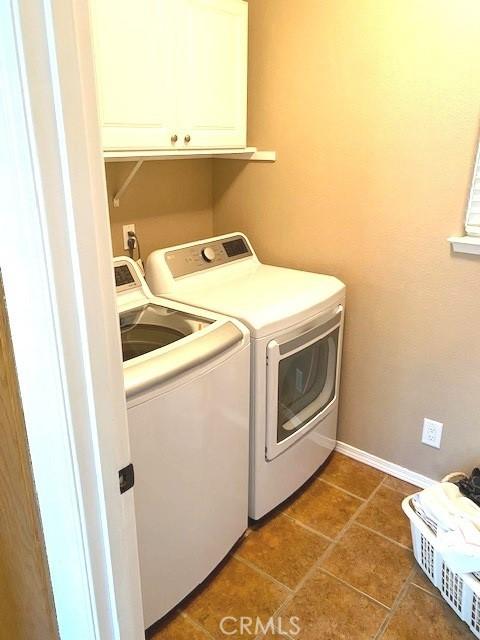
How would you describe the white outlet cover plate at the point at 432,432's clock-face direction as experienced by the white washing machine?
The white outlet cover plate is roughly at 10 o'clock from the white washing machine.

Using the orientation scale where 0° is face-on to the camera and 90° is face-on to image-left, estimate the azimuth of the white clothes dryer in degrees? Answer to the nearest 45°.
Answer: approximately 315°

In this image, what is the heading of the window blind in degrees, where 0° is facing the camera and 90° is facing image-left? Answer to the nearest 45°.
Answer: approximately 45°

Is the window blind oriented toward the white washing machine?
yes

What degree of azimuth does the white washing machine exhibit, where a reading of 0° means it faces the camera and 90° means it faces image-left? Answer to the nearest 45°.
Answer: approximately 315°

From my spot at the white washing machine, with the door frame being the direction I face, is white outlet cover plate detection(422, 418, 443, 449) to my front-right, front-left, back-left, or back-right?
back-left

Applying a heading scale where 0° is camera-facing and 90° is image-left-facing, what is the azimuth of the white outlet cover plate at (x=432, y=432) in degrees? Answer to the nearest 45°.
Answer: approximately 45°

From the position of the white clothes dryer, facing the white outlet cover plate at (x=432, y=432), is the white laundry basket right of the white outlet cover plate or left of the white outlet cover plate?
right

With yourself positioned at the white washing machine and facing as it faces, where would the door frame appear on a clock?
The door frame is roughly at 2 o'clock from the white washing machine.

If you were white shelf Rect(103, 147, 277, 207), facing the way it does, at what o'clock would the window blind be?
The window blind is roughly at 11 o'clock from the white shelf.
